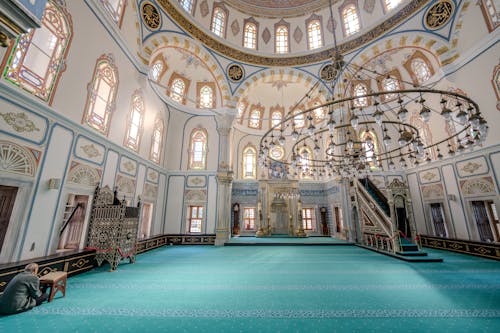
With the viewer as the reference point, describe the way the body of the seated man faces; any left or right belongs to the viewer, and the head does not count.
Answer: facing away from the viewer and to the right of the viewer

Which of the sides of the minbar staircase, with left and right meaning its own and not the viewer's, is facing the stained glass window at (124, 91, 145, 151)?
right

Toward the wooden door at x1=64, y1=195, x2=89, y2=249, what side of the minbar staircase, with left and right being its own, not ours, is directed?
right

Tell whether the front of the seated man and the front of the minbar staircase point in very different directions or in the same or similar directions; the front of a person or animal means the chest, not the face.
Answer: very different directions

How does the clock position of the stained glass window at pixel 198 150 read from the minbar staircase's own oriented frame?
The stained glass window is roughly at 4 o'clock from the minbar staircase.
